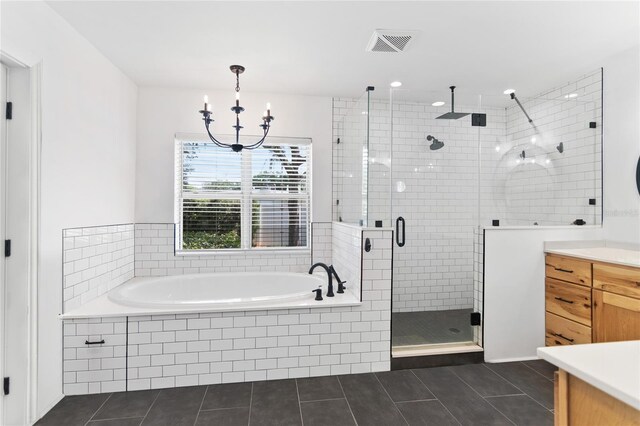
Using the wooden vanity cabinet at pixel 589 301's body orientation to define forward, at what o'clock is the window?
The window is roughly at 1 o'clock from the wooden vanity cabinet.

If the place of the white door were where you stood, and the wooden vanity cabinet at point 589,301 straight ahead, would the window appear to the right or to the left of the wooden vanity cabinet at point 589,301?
left

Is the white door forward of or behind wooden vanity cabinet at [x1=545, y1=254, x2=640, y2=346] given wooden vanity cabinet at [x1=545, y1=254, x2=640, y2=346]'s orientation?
forward

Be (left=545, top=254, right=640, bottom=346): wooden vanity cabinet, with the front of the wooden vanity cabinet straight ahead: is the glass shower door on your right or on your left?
on your right

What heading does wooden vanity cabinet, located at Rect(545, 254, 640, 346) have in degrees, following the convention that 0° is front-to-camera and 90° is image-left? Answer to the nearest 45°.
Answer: approximately 45°
